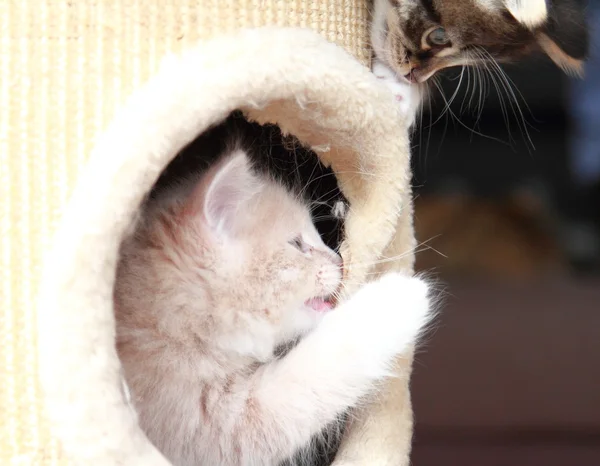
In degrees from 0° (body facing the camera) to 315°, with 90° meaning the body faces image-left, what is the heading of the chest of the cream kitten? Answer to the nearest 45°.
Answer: approximately 270°
